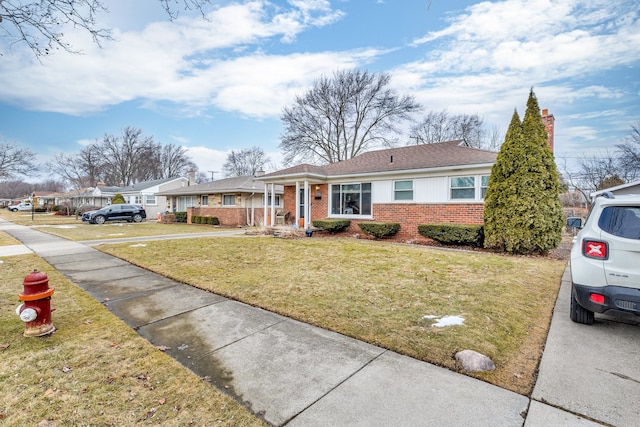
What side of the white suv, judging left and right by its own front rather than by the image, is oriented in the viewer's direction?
back

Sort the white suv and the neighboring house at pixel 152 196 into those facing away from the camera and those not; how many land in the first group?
1

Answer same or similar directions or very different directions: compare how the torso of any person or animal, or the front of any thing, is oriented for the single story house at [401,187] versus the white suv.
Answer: very different directions

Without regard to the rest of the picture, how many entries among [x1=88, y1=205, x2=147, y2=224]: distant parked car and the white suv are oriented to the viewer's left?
1

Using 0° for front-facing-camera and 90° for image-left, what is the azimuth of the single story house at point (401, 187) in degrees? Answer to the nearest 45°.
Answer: approximately 45°

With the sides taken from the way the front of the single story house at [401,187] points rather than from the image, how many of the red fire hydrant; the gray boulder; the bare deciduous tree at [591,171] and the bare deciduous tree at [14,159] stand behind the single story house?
1

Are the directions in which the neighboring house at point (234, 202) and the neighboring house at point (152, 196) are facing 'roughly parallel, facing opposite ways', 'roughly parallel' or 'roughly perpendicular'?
roughly parallel

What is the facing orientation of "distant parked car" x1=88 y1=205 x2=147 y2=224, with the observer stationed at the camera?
facing to the left of the viewer

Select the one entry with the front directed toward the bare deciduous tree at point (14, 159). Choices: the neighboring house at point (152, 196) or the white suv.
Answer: the neighboring house

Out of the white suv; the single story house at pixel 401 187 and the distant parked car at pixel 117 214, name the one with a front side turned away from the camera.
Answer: the white suv

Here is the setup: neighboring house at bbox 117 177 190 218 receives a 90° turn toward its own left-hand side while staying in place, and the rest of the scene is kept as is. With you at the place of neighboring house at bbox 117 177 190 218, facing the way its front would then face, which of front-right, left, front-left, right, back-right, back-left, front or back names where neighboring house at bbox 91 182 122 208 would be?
back

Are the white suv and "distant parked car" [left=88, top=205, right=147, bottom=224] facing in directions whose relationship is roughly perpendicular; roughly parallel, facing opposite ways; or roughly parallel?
roughly parallel, facing opposite ways

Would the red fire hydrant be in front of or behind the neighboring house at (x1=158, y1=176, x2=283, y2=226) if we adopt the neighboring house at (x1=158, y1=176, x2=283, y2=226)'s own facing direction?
in front

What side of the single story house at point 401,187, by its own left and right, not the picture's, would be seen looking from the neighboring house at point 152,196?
right

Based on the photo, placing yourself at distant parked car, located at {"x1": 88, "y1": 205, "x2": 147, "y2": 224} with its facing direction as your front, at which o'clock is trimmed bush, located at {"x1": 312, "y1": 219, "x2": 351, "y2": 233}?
The trimmed bush is roughly at 8 o'clock from the distant parked car.

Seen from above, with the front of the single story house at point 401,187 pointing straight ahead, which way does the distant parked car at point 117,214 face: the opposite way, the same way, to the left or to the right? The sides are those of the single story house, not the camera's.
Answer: the same way
